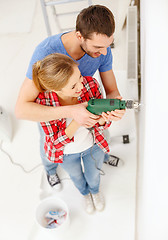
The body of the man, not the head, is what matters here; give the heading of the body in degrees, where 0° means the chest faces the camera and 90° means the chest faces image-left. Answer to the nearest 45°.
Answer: approximately 315°
